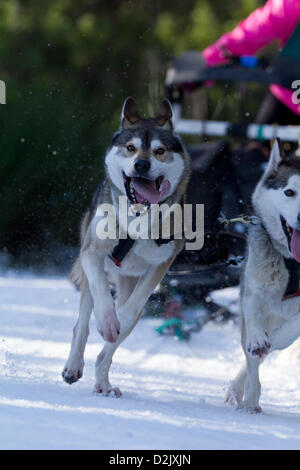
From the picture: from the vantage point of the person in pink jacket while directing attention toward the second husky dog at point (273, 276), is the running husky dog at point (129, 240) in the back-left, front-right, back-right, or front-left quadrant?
front-right

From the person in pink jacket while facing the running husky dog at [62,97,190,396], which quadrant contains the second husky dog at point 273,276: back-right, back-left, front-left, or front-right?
front-left

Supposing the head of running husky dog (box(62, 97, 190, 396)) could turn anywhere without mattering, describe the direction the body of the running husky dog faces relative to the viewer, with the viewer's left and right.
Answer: facing the viewer
